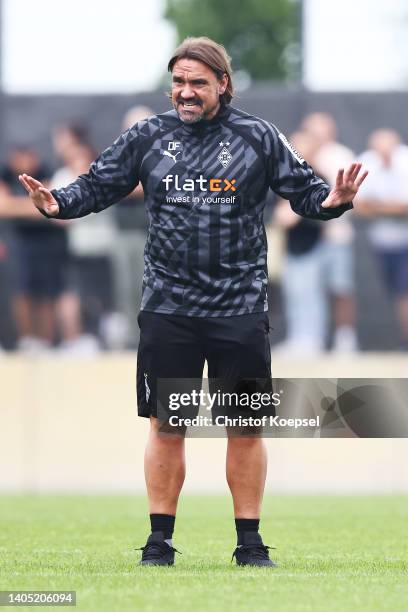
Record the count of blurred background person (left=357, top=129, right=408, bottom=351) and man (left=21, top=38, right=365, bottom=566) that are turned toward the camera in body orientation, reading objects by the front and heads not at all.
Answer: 2

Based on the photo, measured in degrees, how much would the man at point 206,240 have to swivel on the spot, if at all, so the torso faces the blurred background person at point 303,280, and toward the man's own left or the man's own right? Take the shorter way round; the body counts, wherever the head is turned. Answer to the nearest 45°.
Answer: approximately 180°

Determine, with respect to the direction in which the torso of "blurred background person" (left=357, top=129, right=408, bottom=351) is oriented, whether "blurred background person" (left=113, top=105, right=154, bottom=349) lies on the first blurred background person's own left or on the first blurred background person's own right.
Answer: on the first blurred background person's own right

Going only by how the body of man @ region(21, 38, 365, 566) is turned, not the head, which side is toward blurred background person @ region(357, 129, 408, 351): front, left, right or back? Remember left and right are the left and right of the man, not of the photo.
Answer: back

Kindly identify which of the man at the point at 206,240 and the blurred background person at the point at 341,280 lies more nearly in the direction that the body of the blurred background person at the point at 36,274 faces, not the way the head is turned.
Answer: the man

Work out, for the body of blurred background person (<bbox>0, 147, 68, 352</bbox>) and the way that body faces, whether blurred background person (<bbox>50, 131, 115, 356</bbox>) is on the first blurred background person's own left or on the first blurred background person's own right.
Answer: on the first blurred background person's own left

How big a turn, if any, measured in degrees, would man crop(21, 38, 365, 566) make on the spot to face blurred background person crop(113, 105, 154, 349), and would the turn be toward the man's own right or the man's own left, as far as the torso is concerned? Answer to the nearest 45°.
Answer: approximately 180°
